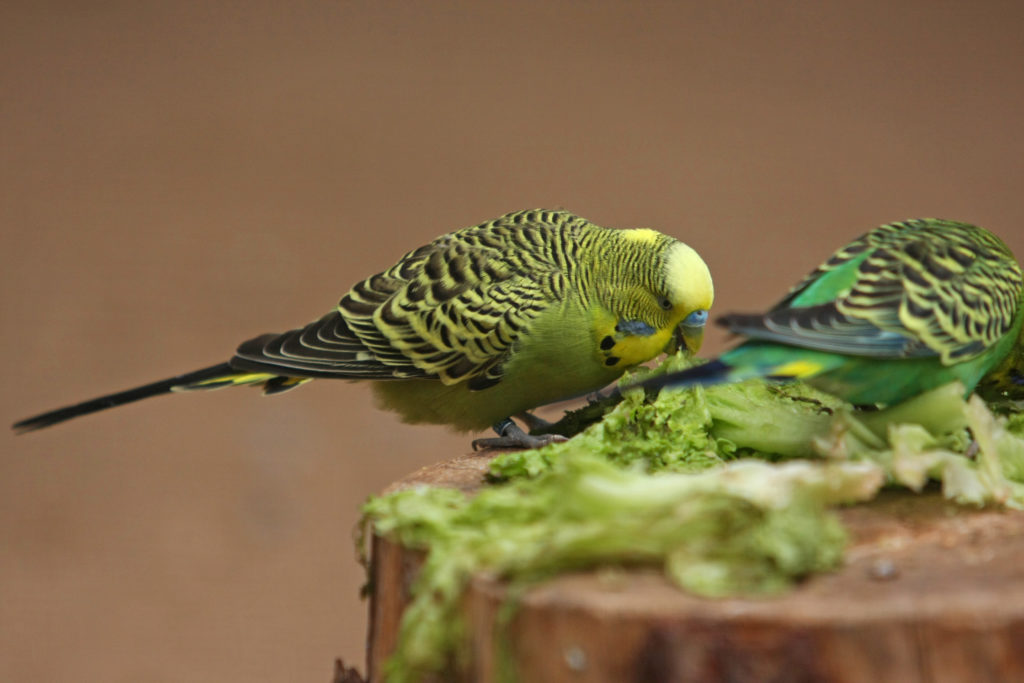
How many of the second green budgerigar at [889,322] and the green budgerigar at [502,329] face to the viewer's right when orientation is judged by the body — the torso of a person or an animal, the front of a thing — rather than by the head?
2

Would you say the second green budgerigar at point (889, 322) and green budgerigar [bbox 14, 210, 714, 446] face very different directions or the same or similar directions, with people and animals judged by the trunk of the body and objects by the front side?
same or similar directions

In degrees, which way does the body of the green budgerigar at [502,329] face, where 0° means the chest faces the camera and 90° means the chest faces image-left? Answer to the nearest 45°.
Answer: approximately 270°

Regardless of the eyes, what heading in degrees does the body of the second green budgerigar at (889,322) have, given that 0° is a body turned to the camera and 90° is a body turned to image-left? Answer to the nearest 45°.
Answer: approximately 270°
